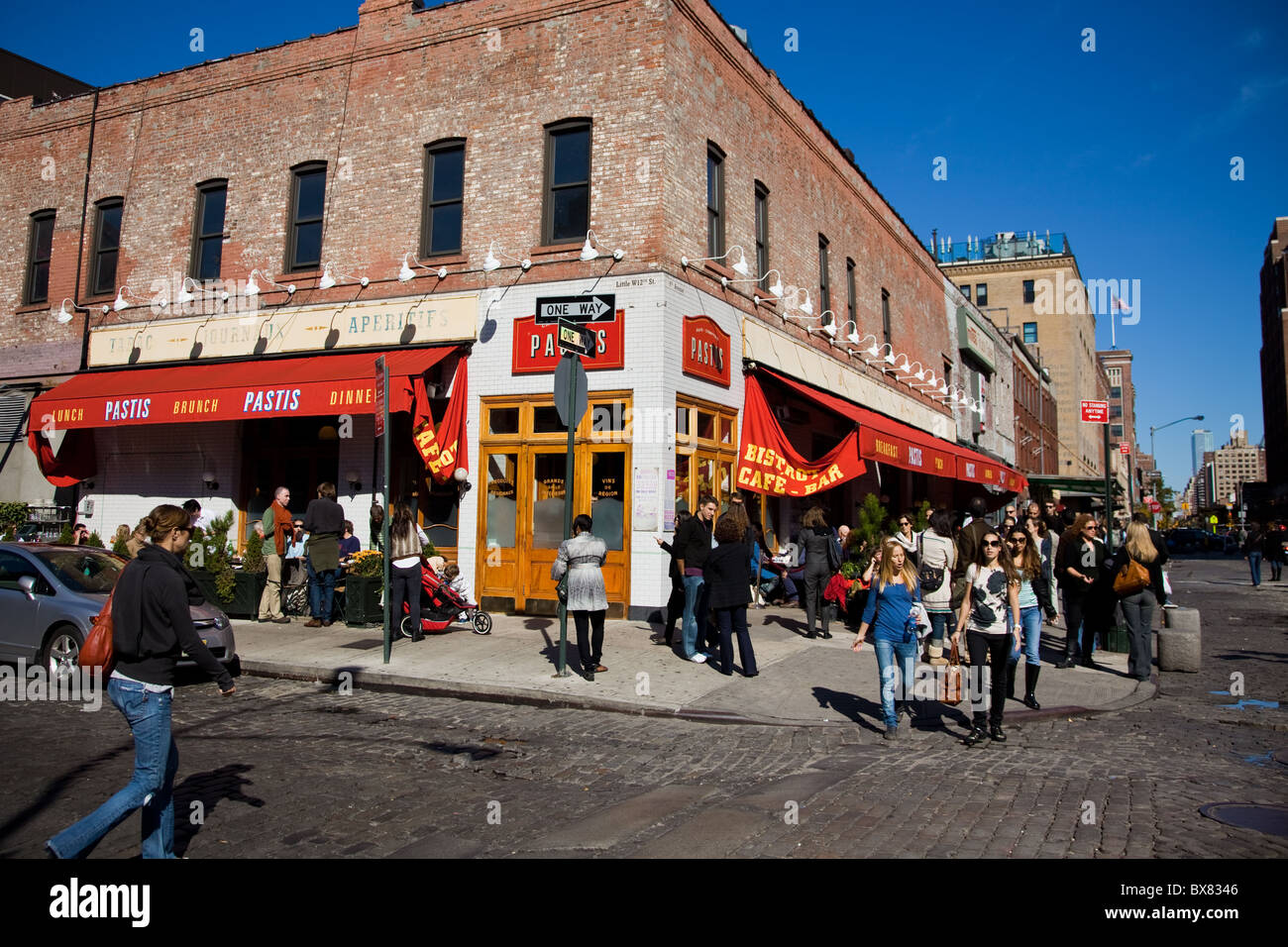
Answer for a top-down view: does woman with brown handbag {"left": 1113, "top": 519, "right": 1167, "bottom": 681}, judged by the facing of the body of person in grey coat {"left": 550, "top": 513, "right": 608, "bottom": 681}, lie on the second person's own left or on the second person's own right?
on the second person's own right

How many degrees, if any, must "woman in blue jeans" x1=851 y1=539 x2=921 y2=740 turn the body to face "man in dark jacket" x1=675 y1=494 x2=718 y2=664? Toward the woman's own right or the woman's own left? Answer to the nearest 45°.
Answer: approximately 135° to the woman's own right

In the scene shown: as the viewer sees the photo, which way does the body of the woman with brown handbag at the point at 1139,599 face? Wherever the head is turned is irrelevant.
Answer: away from the camera

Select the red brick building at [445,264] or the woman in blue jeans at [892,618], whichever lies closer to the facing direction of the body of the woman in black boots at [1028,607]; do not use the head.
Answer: the woman in blue jeans

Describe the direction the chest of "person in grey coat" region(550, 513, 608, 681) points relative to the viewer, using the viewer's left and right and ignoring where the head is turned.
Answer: facing away from the viewer

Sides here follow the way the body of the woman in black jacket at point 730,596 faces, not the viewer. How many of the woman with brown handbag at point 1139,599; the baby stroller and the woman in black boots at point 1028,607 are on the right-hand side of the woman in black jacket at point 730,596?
2

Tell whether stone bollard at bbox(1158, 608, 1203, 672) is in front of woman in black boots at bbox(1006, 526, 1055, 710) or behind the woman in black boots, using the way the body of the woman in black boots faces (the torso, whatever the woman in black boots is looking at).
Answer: behind

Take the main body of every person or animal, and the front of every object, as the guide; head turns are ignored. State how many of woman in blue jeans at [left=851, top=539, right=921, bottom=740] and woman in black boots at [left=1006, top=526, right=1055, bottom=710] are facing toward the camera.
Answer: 2

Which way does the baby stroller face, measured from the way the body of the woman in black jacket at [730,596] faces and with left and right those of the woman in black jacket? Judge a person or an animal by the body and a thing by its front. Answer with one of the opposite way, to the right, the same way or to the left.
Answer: to the right

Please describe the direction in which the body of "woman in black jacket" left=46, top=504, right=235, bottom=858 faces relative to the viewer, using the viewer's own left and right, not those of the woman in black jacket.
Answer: facing to the right of the viewer

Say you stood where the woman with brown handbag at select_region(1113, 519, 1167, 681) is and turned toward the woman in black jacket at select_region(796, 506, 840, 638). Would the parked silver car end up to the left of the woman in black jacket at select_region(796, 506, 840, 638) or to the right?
left

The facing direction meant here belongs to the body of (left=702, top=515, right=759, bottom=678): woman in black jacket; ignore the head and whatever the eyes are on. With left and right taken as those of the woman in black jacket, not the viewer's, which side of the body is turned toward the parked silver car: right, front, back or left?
left

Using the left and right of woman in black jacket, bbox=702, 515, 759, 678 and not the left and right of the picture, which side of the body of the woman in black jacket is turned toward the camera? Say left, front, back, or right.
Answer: back

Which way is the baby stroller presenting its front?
to the viewer's right
